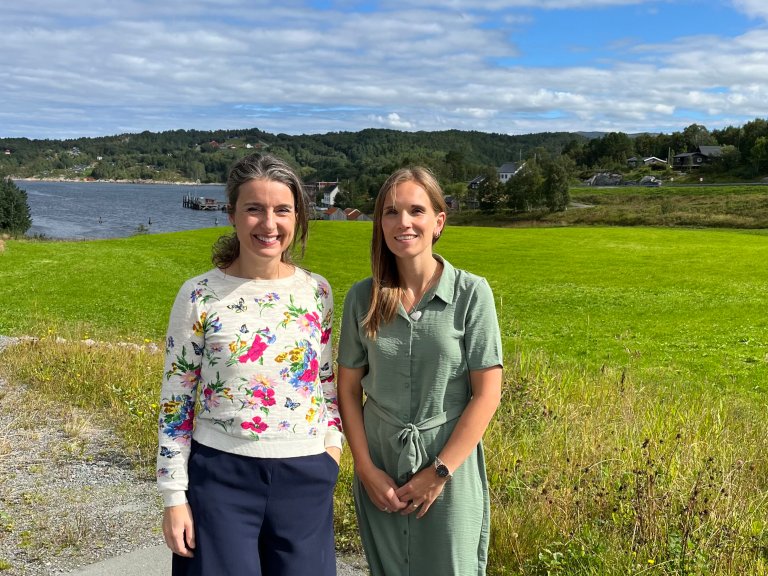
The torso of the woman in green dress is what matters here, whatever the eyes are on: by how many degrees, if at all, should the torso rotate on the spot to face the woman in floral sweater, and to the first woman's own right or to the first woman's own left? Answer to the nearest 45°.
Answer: approximately 90° to the first woman's own right

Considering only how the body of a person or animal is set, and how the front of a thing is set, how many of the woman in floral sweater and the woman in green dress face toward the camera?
2

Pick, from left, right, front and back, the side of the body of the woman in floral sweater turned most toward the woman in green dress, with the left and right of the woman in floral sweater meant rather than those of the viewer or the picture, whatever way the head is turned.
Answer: left

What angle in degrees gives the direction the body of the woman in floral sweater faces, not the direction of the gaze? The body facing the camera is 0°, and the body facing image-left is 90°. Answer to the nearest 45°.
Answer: approximately 0°

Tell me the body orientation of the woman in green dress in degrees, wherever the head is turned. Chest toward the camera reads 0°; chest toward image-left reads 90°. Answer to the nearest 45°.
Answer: approximately 0°
